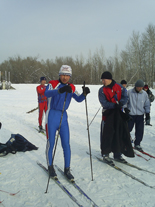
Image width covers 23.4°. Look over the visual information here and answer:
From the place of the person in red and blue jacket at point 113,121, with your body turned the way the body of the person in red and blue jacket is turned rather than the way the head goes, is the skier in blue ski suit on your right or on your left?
on your right

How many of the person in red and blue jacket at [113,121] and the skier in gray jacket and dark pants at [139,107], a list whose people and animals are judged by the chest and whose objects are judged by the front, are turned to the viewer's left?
0

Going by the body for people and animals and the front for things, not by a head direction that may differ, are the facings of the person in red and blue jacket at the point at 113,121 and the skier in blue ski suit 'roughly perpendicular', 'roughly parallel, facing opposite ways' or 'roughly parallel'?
roughly parallel

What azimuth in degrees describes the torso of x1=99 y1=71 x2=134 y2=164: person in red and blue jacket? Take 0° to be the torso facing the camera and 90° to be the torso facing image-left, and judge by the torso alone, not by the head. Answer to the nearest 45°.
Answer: approximately 315°

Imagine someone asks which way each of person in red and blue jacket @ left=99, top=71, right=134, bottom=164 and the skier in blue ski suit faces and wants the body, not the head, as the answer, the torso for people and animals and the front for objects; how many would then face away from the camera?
0

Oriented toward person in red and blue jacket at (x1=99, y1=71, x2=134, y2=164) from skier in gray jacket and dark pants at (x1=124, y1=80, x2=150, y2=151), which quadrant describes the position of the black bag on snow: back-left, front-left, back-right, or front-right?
front-right

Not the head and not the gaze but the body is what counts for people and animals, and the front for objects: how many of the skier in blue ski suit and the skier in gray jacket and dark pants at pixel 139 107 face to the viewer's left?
0

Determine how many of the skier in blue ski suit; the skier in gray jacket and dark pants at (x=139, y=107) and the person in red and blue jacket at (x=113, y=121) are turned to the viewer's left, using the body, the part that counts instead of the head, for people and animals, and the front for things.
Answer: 0

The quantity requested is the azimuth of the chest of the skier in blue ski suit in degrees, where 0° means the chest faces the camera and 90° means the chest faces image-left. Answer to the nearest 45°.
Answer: approximately 315°

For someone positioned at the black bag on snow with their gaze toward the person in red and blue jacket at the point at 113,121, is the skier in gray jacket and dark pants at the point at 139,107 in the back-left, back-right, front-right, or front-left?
front-left

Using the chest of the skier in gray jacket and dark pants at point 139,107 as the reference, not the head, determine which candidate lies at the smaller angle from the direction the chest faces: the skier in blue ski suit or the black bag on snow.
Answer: the skier in blue ski suit

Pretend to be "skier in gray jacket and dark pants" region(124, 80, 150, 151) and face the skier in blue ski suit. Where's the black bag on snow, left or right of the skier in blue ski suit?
right
